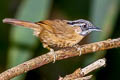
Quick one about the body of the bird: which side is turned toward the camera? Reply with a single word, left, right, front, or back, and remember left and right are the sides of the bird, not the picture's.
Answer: right
